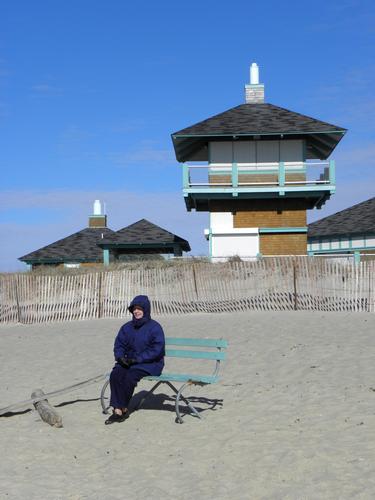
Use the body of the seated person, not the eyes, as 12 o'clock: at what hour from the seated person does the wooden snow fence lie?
The wooden snow fence is roughly at 5 o'clock from the seated person.

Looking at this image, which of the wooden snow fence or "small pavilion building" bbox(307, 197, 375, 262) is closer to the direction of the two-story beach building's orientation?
the wooden snow fence

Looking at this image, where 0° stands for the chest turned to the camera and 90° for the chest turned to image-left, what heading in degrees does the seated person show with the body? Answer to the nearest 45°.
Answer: approximately 45°

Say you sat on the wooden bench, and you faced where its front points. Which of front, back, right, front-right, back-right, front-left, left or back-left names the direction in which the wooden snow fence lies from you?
back-right

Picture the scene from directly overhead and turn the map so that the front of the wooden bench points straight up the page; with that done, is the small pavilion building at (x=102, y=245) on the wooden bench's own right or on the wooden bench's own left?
on the wooden bench's own right

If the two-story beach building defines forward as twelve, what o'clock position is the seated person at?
The seated person is roughly at 12 o'clock from the two-story beach building.

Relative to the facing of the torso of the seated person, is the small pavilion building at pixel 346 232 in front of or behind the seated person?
behind

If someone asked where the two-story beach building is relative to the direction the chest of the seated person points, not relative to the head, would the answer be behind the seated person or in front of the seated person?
behind

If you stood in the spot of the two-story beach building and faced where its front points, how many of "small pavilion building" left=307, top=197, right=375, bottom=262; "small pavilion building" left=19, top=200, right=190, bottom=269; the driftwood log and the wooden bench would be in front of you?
2

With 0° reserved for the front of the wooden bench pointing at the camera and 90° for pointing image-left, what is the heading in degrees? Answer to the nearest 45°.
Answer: approximately 45°

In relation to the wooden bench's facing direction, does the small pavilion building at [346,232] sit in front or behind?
behind
